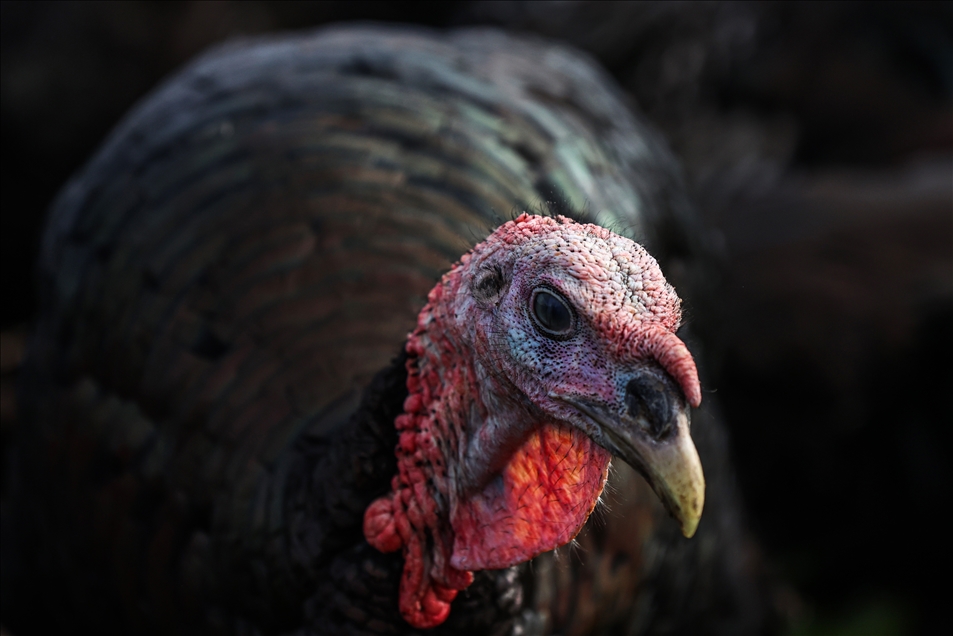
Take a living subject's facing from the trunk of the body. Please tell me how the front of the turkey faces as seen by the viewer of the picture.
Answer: facing the viewer and to the right of the viewer
